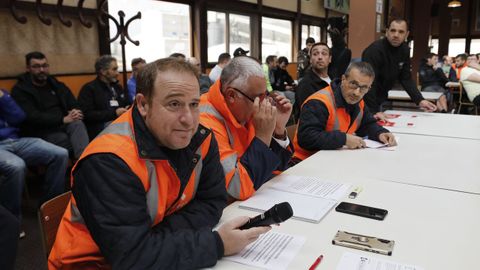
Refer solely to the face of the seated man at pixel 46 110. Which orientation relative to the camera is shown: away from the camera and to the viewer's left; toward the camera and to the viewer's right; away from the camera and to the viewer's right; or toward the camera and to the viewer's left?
toward the camera and to the viewer's right

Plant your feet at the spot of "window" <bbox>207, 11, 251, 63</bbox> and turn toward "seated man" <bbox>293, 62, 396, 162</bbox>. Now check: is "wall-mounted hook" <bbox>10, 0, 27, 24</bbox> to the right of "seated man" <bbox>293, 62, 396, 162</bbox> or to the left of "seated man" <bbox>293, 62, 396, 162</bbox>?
right

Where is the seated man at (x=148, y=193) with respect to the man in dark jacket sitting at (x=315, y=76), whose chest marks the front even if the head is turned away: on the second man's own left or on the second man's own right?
on the second man's own right

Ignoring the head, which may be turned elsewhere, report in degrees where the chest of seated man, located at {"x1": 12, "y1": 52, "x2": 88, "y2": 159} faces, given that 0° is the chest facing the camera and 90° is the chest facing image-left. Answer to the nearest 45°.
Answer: approximately 315°

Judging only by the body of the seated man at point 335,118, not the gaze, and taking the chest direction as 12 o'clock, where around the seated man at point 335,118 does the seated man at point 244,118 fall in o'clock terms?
the seated man at point 244,118 is roughly at 2 o'clock from the seated man at point 335,118.

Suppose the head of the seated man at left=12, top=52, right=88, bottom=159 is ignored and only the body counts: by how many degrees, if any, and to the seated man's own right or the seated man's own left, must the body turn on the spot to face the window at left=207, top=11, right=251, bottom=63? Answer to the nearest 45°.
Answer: approximately 90° to the seated man's own left

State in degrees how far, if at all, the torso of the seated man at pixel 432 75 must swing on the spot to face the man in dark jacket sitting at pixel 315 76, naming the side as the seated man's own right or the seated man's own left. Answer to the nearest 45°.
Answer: approximately 90° to the seated man's own right

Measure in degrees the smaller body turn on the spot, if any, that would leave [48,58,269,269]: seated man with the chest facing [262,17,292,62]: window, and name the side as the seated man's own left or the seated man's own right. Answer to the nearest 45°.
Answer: approximately 135° to the seated man's own left

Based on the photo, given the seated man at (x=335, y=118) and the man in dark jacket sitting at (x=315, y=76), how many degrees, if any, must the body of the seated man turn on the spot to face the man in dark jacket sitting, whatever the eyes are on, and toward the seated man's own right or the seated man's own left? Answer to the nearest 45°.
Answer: approximately 135° to the seated man's own left

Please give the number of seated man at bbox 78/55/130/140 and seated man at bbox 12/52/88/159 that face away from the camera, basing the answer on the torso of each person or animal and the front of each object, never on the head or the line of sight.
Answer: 0

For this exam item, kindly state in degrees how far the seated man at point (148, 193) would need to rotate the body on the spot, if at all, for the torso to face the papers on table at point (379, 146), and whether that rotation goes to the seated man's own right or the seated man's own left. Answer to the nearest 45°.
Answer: approximately 90° to the seated man's own left

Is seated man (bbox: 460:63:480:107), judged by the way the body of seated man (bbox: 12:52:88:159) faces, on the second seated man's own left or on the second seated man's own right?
on the second seated man's own left

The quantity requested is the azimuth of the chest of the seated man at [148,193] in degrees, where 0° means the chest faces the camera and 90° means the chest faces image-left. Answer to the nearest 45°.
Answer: approximately 315°
